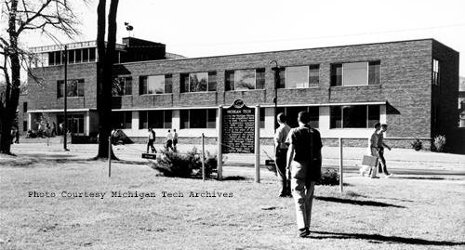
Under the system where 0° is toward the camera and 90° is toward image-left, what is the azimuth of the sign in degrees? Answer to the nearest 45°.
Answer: approximately 0°

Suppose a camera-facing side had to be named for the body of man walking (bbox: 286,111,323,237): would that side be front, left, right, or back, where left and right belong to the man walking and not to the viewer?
back

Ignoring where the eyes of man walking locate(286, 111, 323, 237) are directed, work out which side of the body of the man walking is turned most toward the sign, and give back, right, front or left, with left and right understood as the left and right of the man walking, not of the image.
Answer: front

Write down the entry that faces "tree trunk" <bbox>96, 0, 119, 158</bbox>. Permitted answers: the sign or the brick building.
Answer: the brick building

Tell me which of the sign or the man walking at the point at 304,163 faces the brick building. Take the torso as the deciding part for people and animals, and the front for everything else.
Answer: the man walking

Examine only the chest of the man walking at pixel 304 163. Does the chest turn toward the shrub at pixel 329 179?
yes

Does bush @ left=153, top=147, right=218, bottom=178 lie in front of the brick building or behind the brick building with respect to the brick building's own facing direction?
in front

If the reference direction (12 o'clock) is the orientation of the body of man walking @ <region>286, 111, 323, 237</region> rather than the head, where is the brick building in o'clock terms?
The brick building is roughly at 12 o'clock from the man walking.

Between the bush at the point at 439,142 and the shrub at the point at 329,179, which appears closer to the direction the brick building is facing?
the shrub

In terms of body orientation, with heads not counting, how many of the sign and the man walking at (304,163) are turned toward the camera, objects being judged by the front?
1

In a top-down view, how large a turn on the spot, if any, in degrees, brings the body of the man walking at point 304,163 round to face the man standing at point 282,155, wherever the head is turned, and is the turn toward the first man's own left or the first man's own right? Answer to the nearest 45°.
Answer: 0° — they already face them

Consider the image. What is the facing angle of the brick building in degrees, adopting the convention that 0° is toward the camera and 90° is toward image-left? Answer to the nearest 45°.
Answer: approximately 45°
